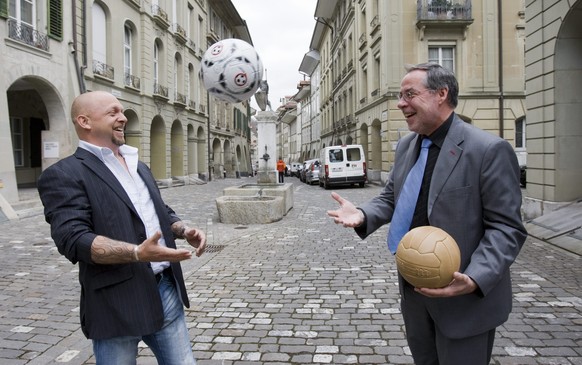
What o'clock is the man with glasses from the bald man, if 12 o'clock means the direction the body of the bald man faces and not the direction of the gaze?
The man with glasses is roughly at 11 o'clock from the bald man.

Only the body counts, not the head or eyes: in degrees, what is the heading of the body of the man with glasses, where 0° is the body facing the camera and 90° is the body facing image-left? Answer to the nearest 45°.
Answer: approximately 45°

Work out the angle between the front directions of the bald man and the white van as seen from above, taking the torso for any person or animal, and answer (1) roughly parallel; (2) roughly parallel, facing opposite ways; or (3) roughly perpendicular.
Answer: roughly perpendicular

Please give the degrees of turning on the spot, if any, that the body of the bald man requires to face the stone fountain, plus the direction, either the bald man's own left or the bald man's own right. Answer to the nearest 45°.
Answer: approximately 135° to the bald man's own left

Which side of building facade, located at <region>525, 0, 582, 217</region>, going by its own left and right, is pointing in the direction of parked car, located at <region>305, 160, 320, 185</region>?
right

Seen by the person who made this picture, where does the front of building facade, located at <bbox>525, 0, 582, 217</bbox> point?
facing the viewer and to the left of the viewer

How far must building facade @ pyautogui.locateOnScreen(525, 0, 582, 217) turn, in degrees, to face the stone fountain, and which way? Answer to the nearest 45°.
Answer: approximately 45° to its right

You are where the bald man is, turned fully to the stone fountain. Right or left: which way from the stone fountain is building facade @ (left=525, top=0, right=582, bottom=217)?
right

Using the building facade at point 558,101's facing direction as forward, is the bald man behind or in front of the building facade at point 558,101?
in front

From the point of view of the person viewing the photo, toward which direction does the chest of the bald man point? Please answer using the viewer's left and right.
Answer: facing the viewer and to the right of the viewer

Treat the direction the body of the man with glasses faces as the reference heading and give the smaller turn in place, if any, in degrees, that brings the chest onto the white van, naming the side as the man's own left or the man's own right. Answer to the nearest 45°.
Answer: approximately 135° to the man's own right

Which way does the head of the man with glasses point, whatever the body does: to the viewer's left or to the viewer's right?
to the viewer's left
